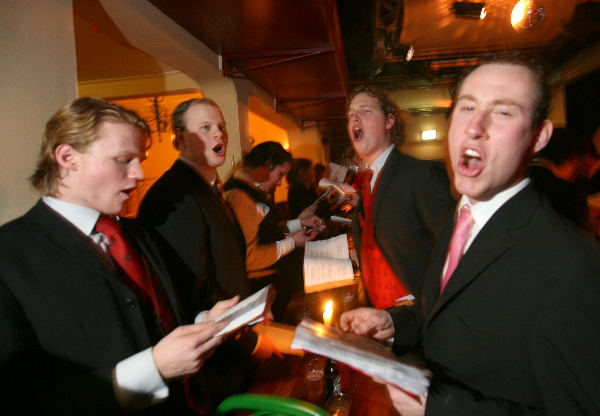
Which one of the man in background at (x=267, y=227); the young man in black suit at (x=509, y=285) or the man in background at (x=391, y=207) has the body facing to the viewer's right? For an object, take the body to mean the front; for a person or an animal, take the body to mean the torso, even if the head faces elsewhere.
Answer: the man in background at (x=267, y=227)

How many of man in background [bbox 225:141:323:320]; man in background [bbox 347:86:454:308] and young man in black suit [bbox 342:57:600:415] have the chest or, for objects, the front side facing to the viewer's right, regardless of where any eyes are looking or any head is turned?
1

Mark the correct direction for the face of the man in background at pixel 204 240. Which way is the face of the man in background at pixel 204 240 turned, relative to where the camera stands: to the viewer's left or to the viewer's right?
to the viewer's right

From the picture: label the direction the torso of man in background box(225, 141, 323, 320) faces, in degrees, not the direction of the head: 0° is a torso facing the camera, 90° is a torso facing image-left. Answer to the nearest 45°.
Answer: approximately 270°

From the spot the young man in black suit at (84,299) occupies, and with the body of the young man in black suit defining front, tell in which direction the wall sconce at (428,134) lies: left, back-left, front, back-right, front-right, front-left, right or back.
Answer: left

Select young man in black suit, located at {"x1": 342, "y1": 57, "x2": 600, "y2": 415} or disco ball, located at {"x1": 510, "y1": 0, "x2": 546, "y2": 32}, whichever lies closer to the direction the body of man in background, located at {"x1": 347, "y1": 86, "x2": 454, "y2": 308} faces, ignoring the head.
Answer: the young man in black suit

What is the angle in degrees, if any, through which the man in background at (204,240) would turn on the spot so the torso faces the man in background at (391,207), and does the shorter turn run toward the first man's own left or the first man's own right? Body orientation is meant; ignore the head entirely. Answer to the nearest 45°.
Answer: approximately 45° to the first man's own left

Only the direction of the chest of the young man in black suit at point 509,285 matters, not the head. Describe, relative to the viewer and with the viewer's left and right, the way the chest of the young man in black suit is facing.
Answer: facing the viewer and to the left of the viewer

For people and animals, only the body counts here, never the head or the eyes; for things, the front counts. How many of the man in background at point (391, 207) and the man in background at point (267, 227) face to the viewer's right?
1

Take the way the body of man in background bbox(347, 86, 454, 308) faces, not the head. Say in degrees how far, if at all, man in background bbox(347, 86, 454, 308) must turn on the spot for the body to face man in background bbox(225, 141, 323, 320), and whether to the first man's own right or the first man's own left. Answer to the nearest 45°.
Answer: approximately 90° to the first man's own right
